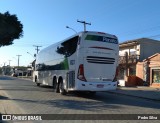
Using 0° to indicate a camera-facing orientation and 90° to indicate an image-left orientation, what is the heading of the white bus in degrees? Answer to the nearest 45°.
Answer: approximately 135°

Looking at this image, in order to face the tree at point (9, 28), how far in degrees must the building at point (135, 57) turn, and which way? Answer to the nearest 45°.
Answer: approximately 45° to its left

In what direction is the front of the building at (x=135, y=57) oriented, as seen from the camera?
facing the viewer and to the left of the viewer

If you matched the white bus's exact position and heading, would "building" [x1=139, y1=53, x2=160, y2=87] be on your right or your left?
on your right
